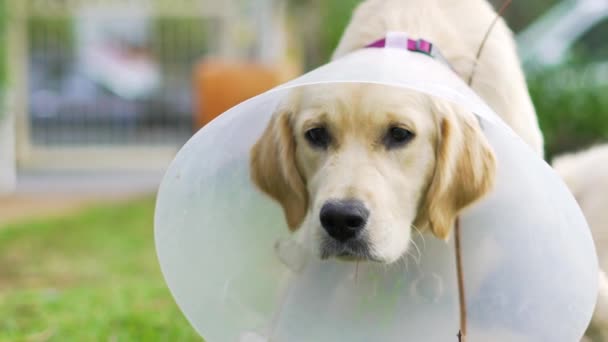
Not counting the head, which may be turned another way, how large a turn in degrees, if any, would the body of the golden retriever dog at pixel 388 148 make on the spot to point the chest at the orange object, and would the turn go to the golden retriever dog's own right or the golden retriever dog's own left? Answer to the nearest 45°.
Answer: approximately 180°

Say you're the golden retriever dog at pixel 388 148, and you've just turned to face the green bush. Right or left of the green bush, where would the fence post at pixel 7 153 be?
left

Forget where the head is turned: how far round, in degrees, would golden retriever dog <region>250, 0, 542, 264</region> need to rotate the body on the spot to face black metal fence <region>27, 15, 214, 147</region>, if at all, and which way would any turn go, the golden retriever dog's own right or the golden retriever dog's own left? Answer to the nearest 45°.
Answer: approximately 135° to the golden retriever dog's own right

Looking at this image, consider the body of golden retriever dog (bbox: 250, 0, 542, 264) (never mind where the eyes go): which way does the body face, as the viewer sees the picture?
toward the camera

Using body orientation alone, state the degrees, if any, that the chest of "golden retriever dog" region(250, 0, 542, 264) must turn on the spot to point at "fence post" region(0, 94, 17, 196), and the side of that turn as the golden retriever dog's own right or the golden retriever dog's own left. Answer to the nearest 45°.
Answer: approximately 135° to the golden retriever dog's own right

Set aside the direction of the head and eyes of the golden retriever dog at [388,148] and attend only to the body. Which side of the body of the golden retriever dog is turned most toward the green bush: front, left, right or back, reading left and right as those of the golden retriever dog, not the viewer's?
back

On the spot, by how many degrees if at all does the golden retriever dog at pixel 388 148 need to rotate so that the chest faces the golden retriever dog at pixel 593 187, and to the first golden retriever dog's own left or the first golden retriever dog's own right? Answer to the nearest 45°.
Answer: approximately 135° to the first golden retriever dog's own left
